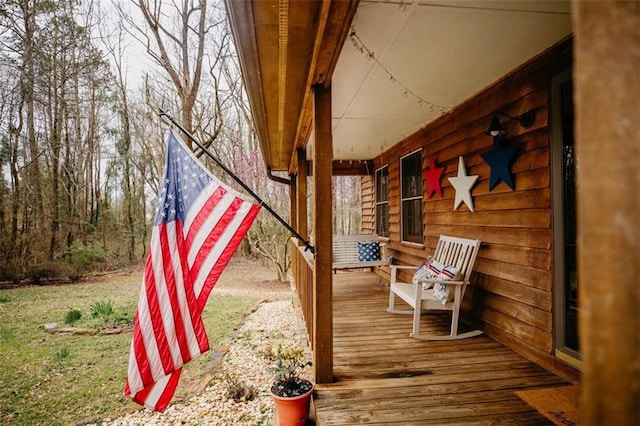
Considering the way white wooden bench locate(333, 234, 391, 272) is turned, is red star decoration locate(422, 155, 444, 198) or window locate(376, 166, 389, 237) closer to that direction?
the red star decoration

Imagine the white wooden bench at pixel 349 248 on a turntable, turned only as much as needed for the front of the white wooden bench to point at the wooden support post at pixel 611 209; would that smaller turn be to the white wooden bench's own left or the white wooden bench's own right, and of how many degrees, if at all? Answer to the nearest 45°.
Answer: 0° — it already faces it

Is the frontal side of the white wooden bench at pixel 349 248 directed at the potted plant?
yes

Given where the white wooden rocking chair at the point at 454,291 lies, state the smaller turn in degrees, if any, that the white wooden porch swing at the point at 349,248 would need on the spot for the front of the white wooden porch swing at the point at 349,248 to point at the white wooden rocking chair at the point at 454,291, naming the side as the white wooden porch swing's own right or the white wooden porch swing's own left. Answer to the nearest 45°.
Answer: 0° — it already faces it

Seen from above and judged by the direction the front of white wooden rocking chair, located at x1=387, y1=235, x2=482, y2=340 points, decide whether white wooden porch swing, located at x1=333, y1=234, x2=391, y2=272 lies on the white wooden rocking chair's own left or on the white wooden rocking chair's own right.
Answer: on the white wooden rocking chair's own right

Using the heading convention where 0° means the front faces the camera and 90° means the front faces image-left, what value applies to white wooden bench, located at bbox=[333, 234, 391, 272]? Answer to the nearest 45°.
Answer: approximately 0°

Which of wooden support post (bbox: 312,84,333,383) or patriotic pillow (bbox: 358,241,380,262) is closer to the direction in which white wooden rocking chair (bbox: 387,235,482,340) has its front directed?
the wooden support post

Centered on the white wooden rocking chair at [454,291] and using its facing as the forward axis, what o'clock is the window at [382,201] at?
The window is roughly at 4 o'clock from the white wooden rocking chair.

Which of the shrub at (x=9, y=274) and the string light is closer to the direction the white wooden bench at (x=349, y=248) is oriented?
the string light
